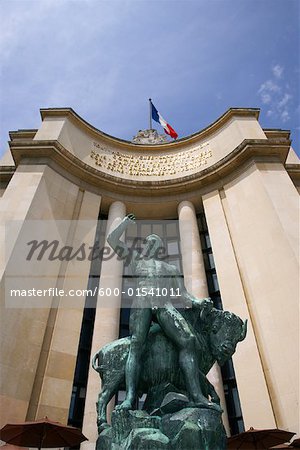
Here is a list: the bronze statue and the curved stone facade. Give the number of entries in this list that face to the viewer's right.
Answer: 0

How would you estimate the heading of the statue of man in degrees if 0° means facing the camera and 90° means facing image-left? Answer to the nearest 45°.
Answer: approximately 0°

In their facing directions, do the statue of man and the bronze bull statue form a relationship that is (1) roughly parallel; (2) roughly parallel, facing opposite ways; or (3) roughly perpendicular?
roughly perpendicular

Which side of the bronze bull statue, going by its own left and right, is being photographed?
right

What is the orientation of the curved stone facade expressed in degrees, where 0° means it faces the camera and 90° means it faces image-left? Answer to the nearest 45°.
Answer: approximately 0°
